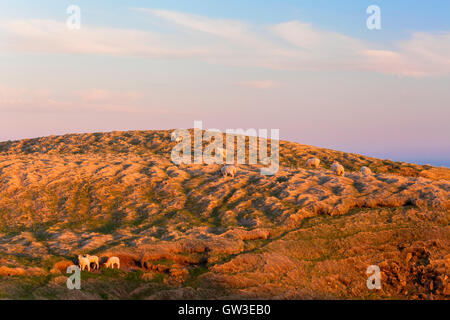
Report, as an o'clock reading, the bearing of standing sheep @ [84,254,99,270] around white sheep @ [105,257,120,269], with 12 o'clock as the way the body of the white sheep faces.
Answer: The standing sheep is roughly at 12 o'clock from the white sheep.

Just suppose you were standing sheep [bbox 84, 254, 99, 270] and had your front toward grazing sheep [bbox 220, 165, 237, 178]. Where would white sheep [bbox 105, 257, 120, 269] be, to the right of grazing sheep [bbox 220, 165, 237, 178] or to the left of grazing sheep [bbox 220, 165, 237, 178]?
right

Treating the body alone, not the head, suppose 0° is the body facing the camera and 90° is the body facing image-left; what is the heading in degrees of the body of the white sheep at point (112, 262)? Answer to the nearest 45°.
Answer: approximately 90°
